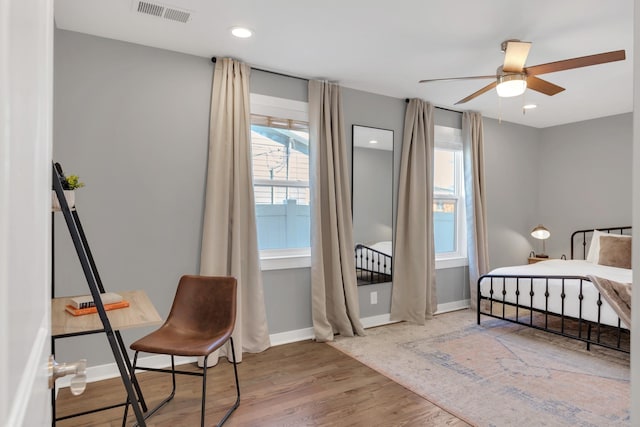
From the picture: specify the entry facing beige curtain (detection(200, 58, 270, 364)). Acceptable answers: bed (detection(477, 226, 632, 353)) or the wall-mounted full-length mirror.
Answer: the bed

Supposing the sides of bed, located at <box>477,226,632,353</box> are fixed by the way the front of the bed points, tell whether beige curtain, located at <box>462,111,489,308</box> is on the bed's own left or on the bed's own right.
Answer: on the bed's own right

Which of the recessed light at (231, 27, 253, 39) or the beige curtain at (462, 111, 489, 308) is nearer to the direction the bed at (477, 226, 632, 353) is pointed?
the recessed light

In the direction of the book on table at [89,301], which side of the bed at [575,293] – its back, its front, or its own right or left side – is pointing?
front

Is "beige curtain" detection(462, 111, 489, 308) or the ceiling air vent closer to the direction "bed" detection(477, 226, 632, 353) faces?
the ceiling air vent

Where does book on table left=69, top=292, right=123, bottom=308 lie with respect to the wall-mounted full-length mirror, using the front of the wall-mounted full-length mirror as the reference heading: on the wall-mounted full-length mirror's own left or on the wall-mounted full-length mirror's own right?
on the wall-mounted full-length mirror's own right

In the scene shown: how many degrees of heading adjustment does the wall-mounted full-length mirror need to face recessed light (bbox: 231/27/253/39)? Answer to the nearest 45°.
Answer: approximately 90° to its right

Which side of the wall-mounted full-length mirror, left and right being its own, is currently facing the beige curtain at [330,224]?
right

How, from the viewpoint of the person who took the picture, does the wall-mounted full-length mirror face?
facing the viewer and to the right of the viewer

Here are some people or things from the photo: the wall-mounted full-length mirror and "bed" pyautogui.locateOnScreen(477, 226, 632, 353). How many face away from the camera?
0

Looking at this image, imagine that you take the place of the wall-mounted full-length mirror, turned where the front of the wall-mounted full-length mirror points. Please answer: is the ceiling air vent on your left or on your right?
on your right

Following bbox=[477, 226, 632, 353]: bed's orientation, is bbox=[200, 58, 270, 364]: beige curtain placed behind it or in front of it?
in front

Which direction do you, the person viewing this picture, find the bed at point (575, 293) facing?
facing the viewer and to the left of the viewer

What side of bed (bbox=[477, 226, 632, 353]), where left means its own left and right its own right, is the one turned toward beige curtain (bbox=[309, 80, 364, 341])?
front

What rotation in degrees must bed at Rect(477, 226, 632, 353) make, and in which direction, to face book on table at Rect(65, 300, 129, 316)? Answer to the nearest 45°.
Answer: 0° — it already faces it
